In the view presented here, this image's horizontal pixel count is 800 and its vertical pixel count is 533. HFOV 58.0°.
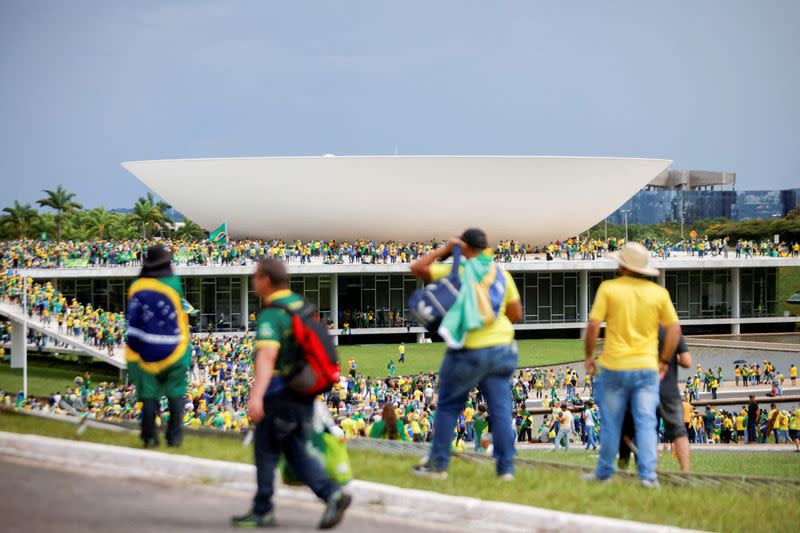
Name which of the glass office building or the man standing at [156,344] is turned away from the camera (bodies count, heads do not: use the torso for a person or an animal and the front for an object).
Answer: the man standing

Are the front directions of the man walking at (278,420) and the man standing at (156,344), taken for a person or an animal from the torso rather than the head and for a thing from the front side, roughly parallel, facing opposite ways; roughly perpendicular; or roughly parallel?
roughly perpendicular

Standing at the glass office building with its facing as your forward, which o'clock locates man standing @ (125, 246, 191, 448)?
The man standing is roughly at 12 o'clock from the glass office building.

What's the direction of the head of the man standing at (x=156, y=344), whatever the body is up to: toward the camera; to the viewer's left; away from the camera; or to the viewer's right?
away from the camera

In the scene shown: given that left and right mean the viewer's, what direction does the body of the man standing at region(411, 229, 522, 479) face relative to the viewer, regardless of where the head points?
facing away from the viewer and to the left of the viewer

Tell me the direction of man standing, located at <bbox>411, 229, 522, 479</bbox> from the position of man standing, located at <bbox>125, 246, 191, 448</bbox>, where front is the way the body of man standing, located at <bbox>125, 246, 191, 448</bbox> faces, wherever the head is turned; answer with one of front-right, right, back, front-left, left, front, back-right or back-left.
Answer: back-right

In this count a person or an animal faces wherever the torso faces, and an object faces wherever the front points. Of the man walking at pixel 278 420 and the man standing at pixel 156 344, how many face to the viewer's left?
1

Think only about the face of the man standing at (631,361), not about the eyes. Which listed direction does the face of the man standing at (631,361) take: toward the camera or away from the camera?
away from the camera

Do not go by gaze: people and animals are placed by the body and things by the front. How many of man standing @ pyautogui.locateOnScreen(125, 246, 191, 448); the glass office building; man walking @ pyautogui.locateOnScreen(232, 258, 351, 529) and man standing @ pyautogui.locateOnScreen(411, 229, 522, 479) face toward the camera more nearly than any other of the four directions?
1

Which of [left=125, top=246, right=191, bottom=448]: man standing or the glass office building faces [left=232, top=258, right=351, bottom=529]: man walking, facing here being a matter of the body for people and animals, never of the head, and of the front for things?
the glass office building

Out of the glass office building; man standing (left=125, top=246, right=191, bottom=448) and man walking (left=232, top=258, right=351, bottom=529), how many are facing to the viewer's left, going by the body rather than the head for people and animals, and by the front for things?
1

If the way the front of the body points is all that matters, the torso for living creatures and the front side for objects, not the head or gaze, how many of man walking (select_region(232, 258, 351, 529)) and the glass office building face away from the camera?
0

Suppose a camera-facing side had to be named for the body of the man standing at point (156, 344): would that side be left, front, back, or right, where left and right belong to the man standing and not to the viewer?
back

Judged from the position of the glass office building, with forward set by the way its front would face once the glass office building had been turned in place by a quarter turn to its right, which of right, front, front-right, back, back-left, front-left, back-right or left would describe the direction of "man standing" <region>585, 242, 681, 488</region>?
left

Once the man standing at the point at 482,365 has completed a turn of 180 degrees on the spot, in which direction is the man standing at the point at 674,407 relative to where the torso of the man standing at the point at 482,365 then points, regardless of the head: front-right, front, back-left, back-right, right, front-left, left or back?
left

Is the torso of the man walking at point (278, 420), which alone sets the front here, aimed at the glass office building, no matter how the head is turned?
no

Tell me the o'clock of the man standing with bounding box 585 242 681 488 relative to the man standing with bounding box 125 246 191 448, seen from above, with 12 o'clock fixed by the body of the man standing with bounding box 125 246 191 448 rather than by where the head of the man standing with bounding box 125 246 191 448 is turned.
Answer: the man standing with bounding box 585 242 681 488 is roughly at 4 o'clock from the man standing with bounding box 125 246 191 448.

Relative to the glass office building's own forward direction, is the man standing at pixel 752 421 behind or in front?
in front
